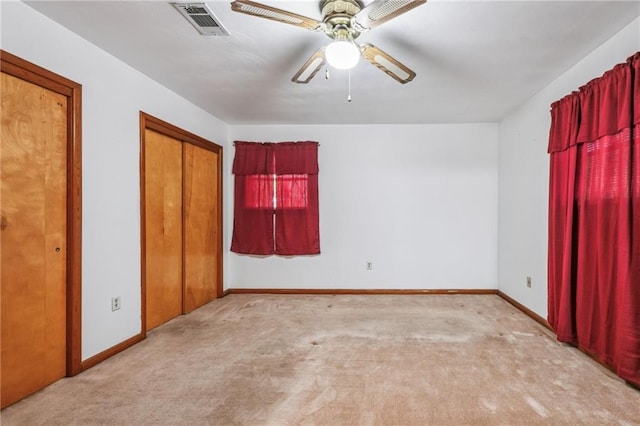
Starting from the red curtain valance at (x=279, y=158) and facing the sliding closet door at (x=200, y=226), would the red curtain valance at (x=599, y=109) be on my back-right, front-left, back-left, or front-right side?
back-left

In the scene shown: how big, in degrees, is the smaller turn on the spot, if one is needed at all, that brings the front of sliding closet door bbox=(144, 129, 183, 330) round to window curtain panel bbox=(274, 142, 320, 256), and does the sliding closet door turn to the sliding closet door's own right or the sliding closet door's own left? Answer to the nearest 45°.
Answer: approximately 45° to the sliding closet door's own left

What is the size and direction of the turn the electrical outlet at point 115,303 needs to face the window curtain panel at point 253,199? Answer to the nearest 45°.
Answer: approximately 90° to its left

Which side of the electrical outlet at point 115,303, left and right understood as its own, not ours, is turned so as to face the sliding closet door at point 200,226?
left

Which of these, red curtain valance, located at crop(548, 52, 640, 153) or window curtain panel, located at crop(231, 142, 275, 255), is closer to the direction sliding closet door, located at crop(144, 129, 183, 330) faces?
the red curtain valance

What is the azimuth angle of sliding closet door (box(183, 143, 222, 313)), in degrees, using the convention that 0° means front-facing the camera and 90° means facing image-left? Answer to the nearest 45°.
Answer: approximately 315°

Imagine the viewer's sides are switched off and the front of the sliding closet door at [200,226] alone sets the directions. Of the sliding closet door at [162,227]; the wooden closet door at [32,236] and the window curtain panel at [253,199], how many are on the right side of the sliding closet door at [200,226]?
2

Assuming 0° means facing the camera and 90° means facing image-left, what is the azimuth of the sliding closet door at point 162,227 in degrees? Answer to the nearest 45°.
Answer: approximately 315°
